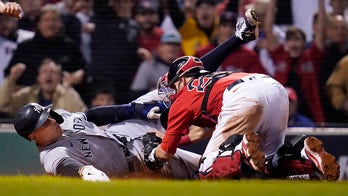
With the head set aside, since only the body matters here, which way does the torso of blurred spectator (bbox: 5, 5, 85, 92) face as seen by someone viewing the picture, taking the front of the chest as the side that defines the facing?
toward the camera

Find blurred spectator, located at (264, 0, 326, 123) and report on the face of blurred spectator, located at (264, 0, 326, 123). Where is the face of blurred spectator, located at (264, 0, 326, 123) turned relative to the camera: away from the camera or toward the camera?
toward the camera

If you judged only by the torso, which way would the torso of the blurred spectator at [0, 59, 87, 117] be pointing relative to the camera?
toward the camera

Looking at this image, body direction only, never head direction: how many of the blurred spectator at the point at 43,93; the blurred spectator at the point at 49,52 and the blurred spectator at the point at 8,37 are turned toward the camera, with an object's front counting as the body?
3

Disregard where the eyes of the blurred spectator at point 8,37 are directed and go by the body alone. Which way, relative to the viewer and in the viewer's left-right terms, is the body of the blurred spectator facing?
facing the viewer

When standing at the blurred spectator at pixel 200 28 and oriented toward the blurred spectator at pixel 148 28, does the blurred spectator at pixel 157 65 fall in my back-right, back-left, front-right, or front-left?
front-left

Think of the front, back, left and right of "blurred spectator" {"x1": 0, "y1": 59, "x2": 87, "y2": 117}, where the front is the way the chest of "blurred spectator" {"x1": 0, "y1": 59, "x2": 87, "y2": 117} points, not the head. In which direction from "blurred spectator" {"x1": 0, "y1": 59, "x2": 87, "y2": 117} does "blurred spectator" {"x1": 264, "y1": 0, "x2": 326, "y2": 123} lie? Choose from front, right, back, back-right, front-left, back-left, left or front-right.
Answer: left

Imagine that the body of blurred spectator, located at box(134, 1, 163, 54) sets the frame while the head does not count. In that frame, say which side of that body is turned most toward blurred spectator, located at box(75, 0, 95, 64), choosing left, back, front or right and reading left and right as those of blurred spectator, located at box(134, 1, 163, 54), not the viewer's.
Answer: right

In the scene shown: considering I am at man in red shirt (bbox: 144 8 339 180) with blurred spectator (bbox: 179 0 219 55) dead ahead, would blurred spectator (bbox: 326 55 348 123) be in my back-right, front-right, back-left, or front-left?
front-right

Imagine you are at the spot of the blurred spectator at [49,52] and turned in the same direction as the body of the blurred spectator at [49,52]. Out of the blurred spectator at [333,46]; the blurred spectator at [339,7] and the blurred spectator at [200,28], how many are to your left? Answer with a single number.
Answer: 3

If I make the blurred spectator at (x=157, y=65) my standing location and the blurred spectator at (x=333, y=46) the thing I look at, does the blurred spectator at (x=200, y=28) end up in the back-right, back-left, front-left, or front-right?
front-left
